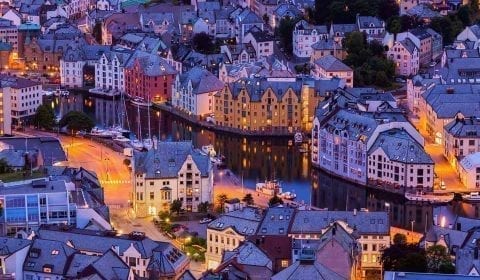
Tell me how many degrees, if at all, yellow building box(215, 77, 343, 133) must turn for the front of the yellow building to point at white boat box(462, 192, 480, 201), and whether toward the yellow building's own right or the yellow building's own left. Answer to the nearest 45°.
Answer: approximately 45° to the yellow building's own left

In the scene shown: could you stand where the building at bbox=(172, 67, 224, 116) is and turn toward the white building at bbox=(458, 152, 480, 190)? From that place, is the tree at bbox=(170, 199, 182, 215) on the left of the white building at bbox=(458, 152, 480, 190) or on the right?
right

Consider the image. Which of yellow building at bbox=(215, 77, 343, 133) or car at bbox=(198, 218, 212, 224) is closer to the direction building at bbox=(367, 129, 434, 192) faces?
the car

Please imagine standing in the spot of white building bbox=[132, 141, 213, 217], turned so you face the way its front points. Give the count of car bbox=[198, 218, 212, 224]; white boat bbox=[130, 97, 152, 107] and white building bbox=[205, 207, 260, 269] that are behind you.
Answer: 1

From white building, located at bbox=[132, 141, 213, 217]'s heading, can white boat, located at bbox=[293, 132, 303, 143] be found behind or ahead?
behind

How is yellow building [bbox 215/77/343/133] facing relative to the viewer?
toward the camera

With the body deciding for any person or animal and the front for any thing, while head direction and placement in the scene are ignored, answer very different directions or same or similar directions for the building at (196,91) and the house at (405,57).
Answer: same or similar directions

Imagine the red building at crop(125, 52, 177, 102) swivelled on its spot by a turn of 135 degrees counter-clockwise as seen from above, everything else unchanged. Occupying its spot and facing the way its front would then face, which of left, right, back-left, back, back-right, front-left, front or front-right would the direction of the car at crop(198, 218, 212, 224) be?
right

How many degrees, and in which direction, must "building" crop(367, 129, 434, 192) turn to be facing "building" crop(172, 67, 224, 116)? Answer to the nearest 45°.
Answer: approximately 90° to its right

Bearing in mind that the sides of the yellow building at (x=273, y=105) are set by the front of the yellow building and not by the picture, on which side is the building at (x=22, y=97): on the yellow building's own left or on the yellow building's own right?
on the yellow building's own right

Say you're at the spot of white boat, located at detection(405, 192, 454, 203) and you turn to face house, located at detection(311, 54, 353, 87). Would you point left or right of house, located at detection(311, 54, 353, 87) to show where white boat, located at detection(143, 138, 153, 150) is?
left

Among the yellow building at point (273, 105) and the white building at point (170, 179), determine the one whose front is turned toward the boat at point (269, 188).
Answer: the yellow building

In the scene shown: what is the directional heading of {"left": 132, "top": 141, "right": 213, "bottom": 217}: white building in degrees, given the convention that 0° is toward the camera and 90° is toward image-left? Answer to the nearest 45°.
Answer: approximately 0°

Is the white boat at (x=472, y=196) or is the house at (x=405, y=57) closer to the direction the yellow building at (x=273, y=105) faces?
the white boat

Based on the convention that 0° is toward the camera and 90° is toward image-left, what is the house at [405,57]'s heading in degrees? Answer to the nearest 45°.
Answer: approximately 45°

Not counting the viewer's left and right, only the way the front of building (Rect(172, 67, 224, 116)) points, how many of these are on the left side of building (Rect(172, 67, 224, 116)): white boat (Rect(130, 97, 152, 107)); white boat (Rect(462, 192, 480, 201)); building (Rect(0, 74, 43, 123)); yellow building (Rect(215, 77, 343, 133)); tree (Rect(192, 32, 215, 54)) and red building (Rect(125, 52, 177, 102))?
2

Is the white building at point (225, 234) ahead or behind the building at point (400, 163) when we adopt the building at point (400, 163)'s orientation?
ahead
